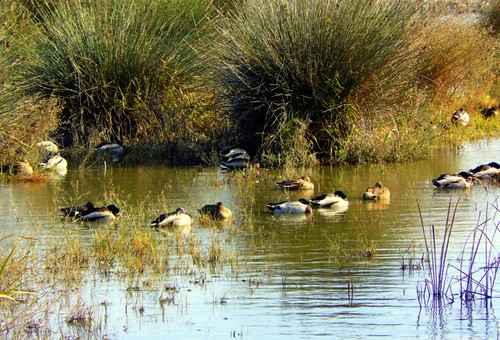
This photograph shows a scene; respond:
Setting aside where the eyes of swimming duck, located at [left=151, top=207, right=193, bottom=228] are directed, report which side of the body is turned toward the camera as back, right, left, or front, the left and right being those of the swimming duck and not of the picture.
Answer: right

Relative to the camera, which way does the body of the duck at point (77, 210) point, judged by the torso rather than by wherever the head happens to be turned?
to the viewer's right

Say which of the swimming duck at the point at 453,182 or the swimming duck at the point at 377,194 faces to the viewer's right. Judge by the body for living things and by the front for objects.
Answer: the swimming duck at the point at 453,182

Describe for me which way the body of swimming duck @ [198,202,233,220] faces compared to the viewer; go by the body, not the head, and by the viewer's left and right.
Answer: facing to the right of the viewer

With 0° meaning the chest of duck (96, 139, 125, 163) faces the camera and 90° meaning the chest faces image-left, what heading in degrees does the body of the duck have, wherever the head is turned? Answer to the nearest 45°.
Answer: approximately 270°

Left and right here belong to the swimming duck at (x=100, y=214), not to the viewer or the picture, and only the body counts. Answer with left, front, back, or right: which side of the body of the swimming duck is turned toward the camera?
right

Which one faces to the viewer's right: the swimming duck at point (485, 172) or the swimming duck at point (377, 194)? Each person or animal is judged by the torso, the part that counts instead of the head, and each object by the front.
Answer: the swimming duck at point (485, 172)

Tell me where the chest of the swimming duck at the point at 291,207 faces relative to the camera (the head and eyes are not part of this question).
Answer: to the viewer's right

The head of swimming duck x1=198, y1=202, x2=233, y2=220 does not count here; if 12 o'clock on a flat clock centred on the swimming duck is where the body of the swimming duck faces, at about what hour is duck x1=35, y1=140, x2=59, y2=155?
The duck is roughly at 8 o'clock from the swimming duck.

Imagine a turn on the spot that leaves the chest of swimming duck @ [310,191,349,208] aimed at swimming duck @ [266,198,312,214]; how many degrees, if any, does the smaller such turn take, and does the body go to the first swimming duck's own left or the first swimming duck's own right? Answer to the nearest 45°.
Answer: approximately 135° to the first swimming duck's own right
